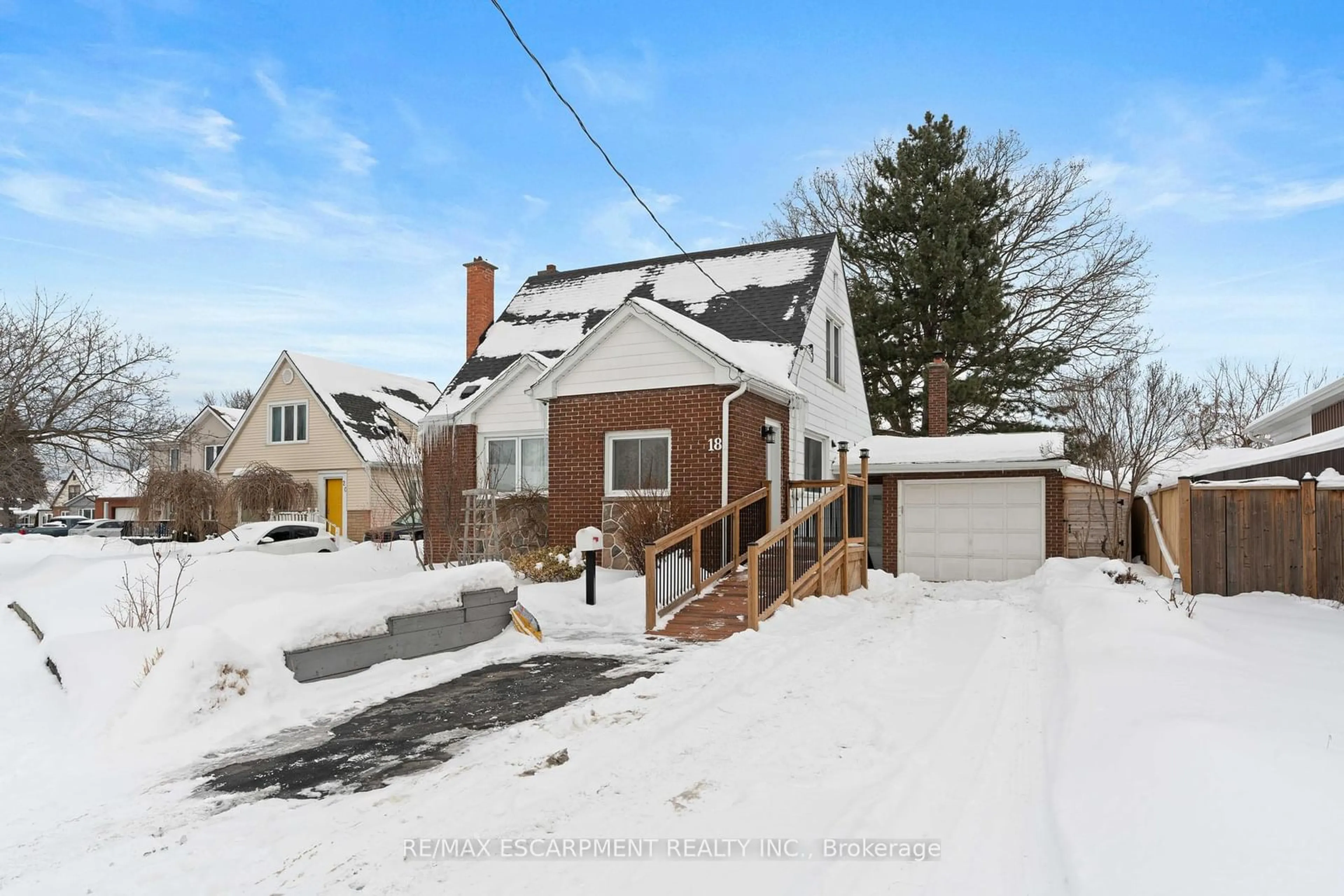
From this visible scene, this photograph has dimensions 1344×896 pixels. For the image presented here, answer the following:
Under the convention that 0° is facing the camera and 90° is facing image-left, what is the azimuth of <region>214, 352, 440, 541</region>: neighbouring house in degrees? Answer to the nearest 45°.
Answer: approximately 45°

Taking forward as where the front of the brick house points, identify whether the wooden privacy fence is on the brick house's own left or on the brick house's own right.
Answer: on the brick house's own left

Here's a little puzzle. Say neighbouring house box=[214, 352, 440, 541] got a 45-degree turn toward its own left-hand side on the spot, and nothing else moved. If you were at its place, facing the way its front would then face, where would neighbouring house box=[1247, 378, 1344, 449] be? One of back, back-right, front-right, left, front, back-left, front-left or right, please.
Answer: front-left

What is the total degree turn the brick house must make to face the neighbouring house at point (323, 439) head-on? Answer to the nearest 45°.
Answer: approximately 90° to its right

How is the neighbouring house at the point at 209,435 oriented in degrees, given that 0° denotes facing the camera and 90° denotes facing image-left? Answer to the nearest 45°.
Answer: approximately 45°

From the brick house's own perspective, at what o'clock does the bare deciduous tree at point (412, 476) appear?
The bare deciduous tree is roughly at 2 o'clock from the brick house.
